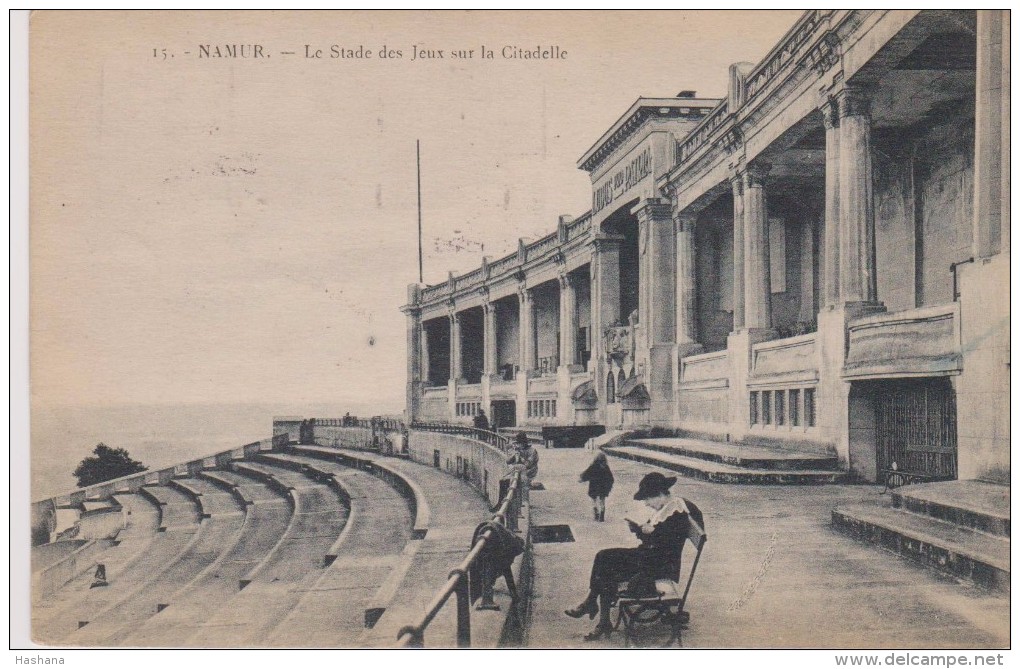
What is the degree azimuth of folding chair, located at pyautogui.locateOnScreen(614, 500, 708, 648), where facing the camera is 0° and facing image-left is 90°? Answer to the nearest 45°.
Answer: approximately 90°

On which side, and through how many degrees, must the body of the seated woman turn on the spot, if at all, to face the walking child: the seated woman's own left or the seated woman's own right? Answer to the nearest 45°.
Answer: approximately 90° to the seated woman's own right

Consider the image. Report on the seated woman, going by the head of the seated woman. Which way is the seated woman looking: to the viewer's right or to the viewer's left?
to the viewer's left

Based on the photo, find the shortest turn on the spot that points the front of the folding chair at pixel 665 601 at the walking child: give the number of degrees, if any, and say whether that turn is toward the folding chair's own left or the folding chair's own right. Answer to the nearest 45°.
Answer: approximately 90° to the folding chair's own right

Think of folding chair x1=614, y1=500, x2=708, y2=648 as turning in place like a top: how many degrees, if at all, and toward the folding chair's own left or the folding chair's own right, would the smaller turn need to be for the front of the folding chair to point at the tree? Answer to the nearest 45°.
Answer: approximately 45° to the folding chair's own right

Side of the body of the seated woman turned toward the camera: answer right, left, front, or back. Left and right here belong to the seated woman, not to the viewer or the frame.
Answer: left

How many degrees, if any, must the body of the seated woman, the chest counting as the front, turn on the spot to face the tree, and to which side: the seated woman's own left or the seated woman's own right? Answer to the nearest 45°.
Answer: approximately 45° to the seated woman's own right
